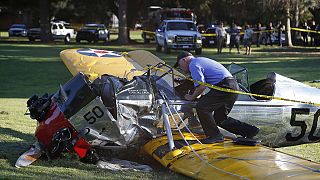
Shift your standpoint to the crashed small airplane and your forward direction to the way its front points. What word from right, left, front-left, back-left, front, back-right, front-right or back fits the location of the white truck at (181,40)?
back-right

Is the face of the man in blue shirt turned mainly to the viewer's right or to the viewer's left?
to the viewer's left

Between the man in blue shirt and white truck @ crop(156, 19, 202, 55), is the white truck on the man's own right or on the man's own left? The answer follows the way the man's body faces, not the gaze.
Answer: on the man's own right

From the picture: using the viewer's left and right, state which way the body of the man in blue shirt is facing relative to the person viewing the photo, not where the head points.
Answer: facing to the left of the viewer
